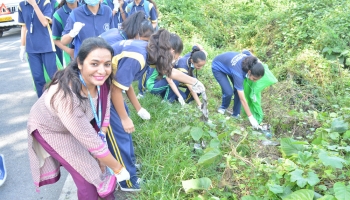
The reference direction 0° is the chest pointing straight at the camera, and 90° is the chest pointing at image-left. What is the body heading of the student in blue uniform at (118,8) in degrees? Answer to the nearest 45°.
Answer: approximately 0°

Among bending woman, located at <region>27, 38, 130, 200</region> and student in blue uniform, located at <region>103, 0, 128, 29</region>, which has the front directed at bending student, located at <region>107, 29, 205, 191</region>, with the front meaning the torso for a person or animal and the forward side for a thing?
the student in blue uniform

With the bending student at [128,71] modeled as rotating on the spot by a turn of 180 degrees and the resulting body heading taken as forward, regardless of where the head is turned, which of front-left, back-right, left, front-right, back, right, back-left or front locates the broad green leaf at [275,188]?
back-left

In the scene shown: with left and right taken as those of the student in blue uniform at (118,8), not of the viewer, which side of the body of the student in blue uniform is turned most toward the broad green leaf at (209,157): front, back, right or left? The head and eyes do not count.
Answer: front

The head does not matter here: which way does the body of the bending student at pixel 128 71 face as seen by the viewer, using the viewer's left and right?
facing to the right of the viewer

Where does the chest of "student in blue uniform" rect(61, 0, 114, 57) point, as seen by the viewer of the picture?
toward the camera

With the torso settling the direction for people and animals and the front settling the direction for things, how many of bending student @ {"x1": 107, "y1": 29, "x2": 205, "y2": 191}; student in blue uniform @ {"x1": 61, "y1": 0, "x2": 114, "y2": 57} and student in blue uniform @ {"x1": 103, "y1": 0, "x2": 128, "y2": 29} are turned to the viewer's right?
1

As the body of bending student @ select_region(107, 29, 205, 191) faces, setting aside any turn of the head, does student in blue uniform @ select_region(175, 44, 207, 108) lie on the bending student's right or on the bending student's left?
on the bending student's left

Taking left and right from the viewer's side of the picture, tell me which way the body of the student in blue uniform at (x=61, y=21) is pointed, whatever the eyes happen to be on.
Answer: facing the viewer and to the right of the viewer

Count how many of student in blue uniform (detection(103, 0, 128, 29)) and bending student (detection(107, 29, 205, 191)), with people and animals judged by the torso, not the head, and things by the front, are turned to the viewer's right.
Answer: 1

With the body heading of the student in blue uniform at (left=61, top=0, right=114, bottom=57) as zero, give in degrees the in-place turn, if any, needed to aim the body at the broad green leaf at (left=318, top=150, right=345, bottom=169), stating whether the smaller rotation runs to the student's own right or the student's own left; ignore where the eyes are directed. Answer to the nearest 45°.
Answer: approximately 45° to the student's own left

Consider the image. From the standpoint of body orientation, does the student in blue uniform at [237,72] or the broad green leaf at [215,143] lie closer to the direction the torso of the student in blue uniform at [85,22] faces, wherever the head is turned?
the broad green leaf
